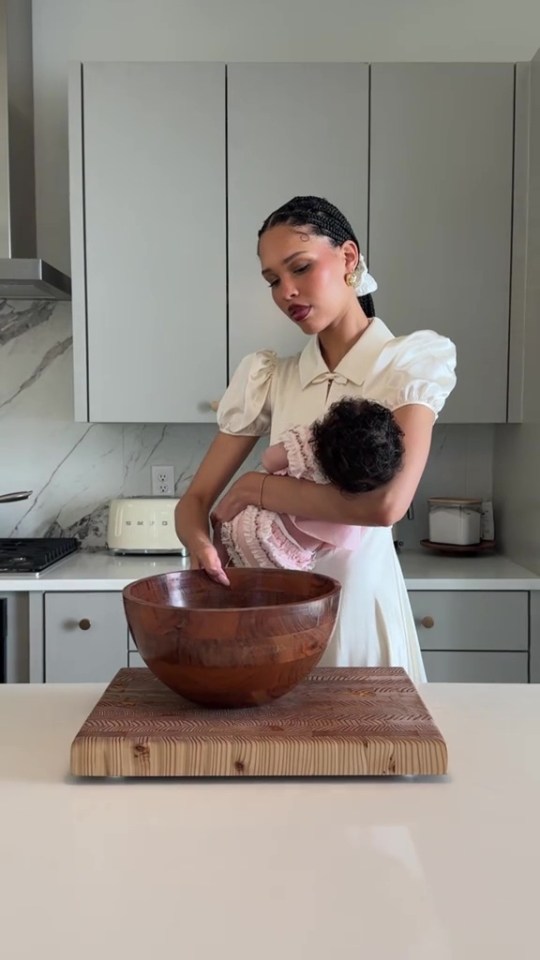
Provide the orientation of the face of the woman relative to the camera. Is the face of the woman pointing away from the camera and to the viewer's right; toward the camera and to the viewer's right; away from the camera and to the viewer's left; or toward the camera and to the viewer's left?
toward the camera and to the viewer's left

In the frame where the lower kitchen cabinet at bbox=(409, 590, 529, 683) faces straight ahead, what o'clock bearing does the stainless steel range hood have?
The stainless steel range hood is roughly at 3 o'clock from the lower kitchen cabinet.

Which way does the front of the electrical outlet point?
toward the camera

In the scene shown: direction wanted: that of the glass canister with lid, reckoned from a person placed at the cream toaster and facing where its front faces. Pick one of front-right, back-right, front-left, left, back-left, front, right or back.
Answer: left

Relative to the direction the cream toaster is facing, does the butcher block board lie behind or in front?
in front

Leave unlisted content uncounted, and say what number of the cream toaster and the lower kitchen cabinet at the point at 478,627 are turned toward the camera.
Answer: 2

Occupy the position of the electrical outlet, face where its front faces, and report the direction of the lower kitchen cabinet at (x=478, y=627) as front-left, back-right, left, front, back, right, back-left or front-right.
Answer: front-left

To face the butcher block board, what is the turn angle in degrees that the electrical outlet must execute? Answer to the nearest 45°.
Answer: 0° — it already faces it

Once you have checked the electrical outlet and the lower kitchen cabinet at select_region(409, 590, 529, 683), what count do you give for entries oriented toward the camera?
2

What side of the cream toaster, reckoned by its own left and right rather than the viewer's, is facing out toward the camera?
front

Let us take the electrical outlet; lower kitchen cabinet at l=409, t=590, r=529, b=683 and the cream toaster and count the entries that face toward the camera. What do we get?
3
